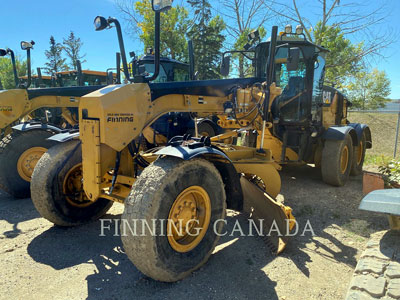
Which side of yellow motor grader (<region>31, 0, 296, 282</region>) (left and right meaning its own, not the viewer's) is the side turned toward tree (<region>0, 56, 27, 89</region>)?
right

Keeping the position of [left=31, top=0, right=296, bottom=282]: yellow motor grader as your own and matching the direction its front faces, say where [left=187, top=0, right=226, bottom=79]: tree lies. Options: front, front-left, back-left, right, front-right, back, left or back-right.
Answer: back-right

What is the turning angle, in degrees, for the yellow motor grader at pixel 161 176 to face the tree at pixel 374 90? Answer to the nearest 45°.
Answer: approximately 180°

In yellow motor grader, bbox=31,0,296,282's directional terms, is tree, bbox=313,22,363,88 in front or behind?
behind

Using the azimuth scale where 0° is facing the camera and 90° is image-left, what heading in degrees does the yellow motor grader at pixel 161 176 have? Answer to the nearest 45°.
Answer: approximately 45°

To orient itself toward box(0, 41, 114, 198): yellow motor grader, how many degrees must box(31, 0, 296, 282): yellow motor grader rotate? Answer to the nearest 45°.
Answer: approximately 90° to its right

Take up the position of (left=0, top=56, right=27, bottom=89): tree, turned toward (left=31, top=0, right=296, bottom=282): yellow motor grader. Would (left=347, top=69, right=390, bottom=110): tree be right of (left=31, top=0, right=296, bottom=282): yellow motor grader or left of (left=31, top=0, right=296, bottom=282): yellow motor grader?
left
